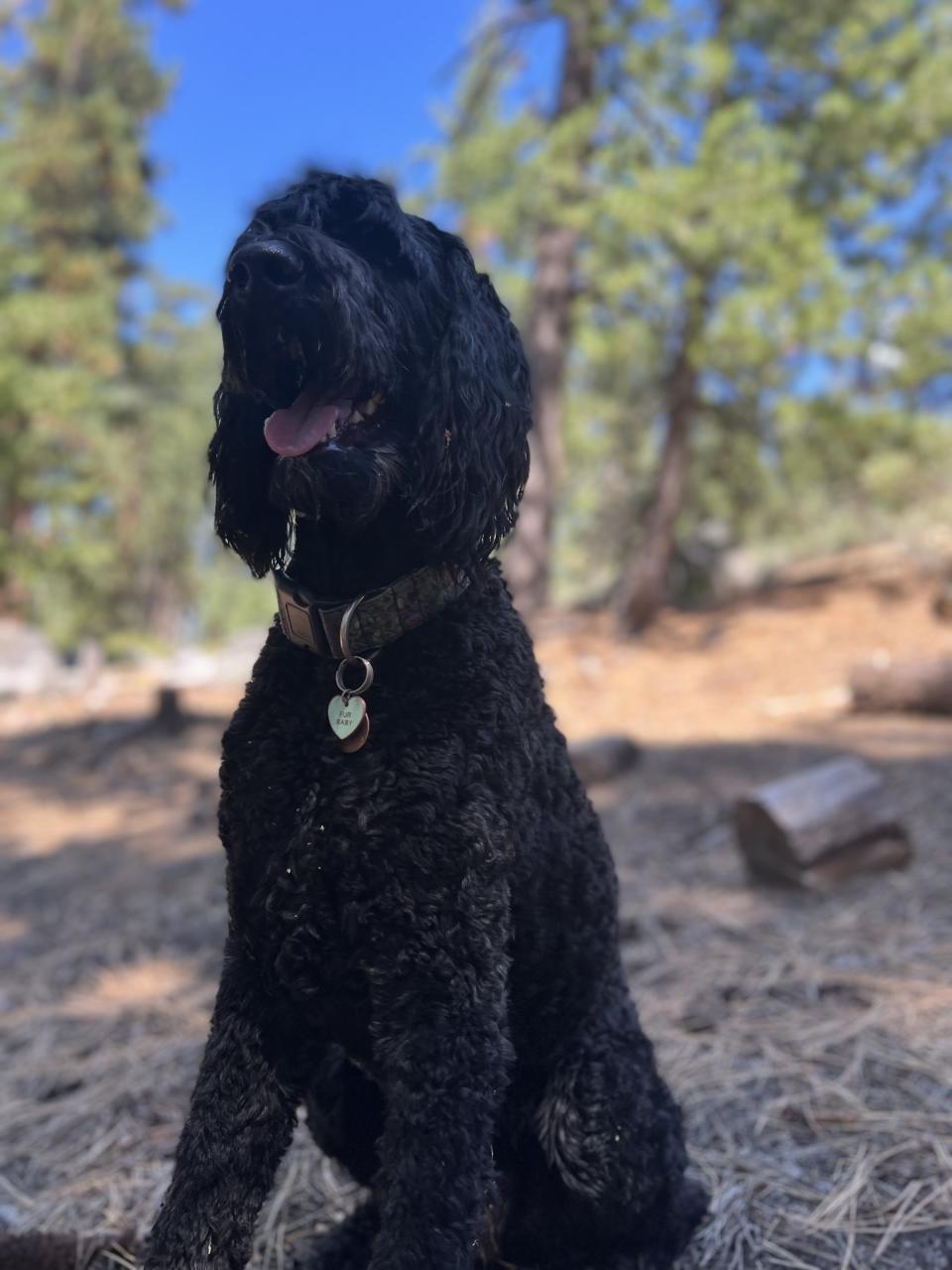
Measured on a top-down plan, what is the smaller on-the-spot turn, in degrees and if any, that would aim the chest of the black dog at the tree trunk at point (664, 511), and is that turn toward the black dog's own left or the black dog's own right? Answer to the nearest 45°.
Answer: approximately 135° to the black dog's own right

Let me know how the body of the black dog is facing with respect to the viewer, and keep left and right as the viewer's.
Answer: facing the viewer and to the left of the viewer

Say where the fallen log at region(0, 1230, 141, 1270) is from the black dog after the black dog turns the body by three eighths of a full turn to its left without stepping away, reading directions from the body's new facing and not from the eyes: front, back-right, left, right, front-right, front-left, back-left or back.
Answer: back-left

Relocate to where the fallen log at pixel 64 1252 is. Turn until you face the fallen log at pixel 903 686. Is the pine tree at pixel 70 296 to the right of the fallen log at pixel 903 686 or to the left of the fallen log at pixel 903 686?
left

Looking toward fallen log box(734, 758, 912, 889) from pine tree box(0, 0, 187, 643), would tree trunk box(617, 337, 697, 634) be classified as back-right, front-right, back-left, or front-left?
front-left

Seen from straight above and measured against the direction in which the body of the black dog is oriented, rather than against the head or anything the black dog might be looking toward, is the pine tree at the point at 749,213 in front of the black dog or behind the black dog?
behind

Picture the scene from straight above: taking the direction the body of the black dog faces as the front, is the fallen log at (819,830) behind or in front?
behind

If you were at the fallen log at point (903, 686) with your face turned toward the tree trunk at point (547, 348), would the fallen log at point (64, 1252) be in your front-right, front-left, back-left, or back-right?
back-left

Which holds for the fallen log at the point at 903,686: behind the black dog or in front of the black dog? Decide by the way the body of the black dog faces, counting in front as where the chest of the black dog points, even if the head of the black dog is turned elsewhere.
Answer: behind

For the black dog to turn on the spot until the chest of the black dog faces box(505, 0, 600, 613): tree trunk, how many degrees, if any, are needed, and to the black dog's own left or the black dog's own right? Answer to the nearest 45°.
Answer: approximately 135° to the black dog's own right
